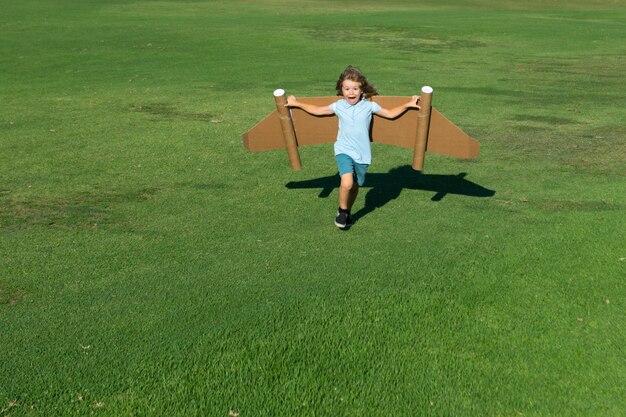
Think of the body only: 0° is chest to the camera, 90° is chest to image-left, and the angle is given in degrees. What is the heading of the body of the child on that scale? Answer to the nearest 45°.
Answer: approximately 0°
